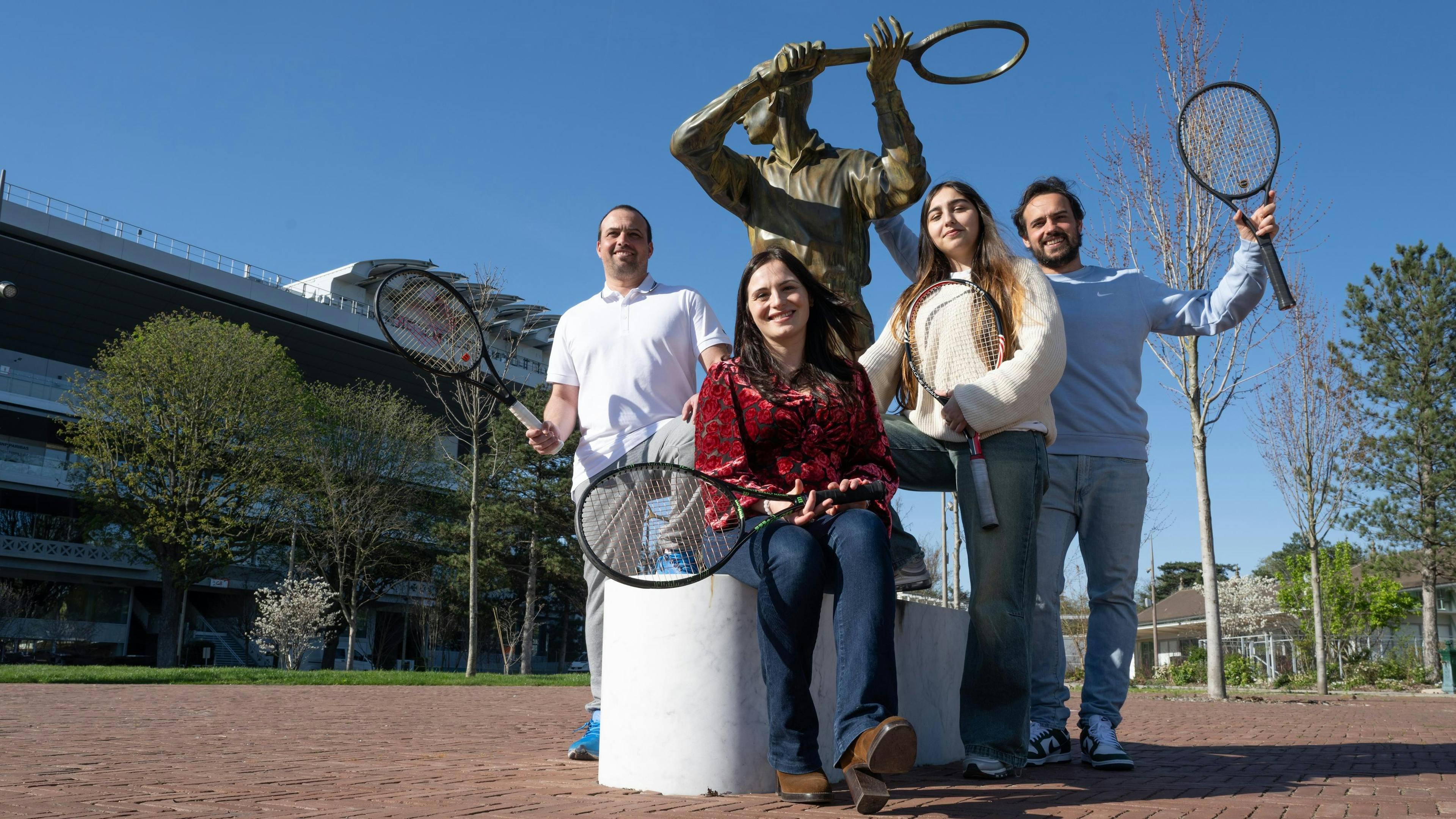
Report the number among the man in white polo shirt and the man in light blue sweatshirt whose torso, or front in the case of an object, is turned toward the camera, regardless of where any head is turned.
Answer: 2

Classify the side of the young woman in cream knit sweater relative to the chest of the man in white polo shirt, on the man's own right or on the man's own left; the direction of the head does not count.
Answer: on the man's own left

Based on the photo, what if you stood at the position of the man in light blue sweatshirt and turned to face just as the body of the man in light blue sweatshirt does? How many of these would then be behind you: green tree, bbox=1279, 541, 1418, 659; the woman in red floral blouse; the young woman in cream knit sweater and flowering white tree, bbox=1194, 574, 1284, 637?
2

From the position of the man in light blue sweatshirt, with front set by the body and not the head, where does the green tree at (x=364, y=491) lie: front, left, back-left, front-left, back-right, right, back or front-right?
back-right

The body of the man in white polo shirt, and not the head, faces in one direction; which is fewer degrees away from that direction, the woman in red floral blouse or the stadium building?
the woman in red floral blouse

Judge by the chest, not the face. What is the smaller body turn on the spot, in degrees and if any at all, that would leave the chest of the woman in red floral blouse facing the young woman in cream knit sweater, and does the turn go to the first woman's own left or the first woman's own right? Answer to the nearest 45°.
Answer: approximately 135° to the first woman's own left

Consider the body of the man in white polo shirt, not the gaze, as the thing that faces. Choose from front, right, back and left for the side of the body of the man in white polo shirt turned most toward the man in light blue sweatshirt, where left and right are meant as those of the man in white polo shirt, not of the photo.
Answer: left

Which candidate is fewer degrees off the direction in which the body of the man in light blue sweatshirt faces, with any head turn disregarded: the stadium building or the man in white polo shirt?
the man in white polo shirt

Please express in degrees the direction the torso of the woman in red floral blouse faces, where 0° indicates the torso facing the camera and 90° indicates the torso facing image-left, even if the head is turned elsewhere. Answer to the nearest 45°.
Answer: approximately 0°
